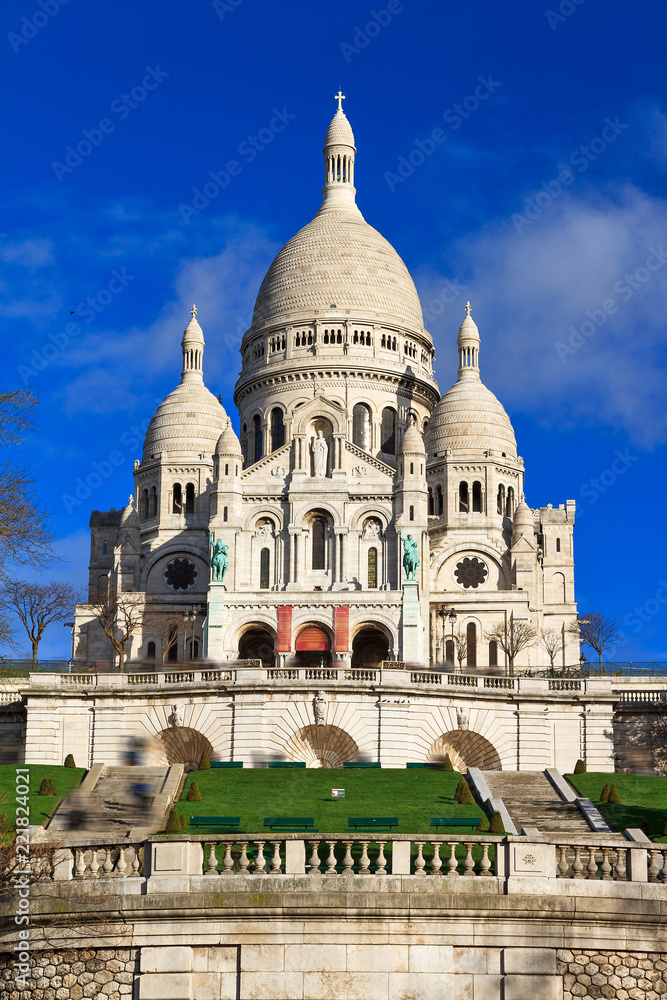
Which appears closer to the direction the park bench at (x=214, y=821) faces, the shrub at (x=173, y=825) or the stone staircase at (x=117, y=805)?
the shrub

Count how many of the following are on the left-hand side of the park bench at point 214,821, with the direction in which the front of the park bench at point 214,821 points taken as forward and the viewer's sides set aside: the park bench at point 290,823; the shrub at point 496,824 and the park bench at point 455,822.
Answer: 3

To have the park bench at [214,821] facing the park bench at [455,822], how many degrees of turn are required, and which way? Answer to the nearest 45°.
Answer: approximately 90° to its left

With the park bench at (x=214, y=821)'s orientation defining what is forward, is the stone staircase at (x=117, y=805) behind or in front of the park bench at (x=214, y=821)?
behind

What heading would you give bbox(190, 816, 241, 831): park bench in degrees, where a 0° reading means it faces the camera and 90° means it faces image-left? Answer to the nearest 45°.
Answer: approximately 0°

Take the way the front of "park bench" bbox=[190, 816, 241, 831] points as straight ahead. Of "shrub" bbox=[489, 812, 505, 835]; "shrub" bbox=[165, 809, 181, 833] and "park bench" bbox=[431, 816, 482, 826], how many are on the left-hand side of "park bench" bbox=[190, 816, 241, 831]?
2

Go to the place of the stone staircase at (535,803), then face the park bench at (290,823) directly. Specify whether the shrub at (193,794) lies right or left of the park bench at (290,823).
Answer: right

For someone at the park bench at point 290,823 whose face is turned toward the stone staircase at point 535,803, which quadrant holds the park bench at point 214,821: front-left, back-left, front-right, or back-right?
back-left

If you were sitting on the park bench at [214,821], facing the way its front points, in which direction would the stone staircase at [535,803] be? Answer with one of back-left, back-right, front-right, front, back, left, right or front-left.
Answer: back-left

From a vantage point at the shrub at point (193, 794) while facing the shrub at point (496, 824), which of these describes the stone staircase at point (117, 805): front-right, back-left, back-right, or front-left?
back-right

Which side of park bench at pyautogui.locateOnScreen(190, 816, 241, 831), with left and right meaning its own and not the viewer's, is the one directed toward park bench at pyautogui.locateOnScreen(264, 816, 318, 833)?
left

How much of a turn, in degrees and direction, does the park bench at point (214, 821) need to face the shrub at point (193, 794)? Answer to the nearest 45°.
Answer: approximately 180°

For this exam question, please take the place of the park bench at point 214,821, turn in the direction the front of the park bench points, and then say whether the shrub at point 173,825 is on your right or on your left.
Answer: on your right
